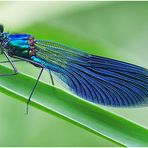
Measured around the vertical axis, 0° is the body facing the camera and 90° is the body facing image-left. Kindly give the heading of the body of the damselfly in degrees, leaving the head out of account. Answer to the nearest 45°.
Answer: approximately 90°
